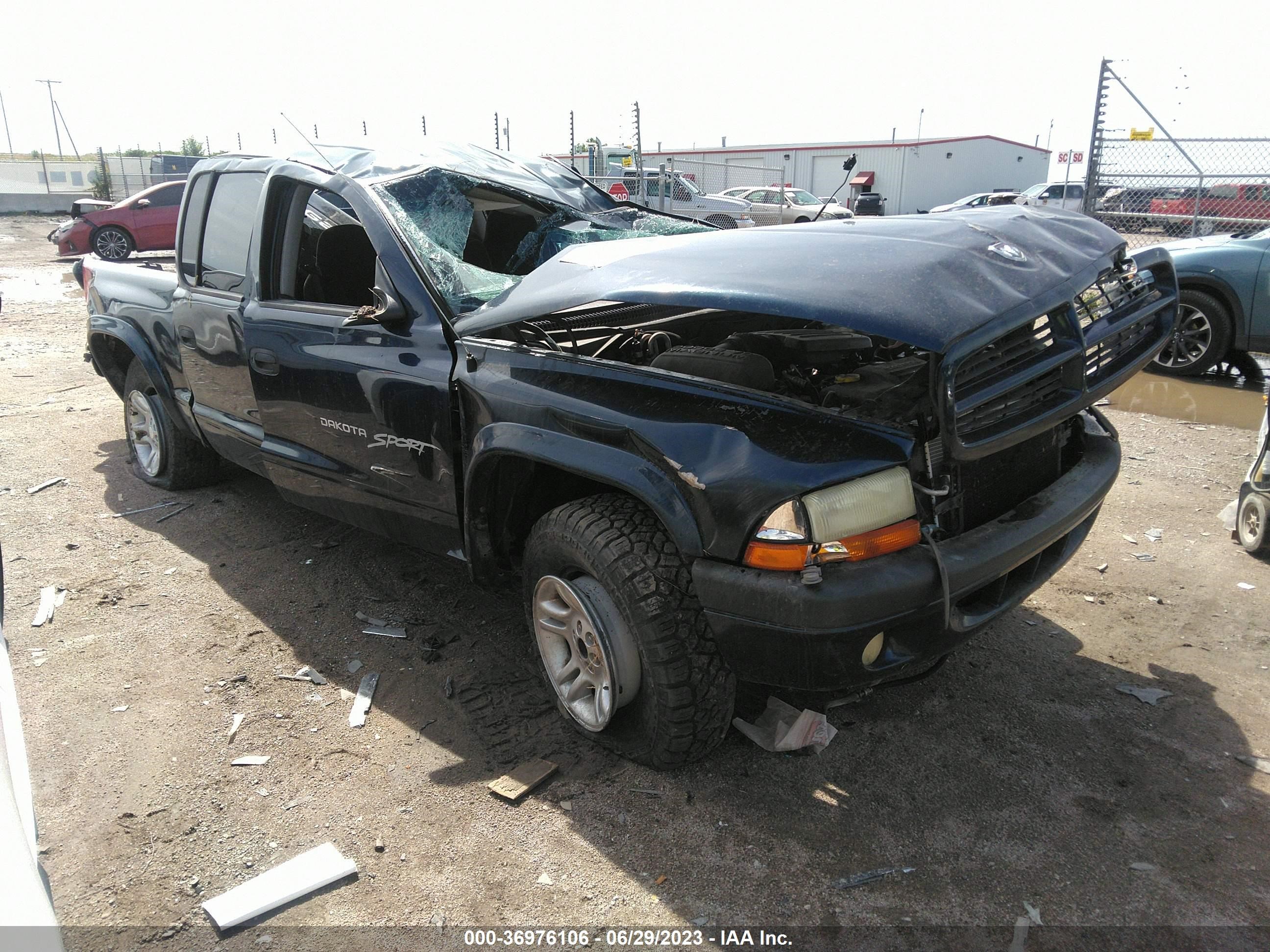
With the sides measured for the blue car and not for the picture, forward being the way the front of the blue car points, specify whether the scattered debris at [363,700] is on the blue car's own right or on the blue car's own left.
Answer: on the blue car's own left

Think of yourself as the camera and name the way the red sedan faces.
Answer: facing to the left of the viewer

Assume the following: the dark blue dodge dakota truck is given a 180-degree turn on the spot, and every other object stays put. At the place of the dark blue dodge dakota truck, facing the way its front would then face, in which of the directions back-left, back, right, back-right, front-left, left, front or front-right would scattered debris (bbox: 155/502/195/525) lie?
front

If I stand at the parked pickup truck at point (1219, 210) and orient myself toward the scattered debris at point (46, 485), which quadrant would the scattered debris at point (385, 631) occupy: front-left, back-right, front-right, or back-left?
front-left

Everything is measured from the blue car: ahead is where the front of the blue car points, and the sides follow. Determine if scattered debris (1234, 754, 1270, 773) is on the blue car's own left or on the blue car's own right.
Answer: on the blue car's own left

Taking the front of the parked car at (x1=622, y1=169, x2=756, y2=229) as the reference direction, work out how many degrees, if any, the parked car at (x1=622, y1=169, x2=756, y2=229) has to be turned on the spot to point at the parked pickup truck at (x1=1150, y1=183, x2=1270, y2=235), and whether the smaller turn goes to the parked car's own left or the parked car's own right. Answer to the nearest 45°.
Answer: approximately 45° to the parked car's own right

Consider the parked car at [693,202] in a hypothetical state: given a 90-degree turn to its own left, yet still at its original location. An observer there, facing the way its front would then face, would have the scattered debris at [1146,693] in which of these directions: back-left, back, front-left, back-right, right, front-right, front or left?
back

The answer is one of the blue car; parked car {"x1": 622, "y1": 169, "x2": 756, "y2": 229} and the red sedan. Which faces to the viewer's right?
the parked car

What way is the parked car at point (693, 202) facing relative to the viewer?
to the viewer's right

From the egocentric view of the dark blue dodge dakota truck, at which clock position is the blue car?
The blue car is roughly at 9 o'clock from the dark blue dodge dakota truck.

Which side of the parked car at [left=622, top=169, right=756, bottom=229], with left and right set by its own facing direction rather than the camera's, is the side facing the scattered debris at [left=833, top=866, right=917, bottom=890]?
right

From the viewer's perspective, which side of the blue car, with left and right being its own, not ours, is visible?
left

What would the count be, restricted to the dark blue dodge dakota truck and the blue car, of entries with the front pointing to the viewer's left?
1

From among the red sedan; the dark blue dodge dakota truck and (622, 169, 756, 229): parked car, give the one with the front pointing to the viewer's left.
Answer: the red sedan

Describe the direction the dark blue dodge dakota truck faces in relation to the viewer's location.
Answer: facing the viewer and to the right of the viewer

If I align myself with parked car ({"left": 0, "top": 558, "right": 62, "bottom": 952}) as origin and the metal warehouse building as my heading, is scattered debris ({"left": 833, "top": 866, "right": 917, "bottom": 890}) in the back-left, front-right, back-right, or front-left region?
front-right

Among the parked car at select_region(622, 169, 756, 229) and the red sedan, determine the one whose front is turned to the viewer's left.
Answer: the red sedan

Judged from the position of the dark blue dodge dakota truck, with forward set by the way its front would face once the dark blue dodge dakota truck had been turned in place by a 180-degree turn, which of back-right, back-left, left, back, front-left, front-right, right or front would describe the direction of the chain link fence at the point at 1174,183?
right

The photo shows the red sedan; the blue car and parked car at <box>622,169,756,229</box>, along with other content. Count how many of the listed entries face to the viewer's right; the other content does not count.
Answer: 1

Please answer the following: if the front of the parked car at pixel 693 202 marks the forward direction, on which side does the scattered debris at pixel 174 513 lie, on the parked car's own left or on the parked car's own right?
on the parked car's own right
